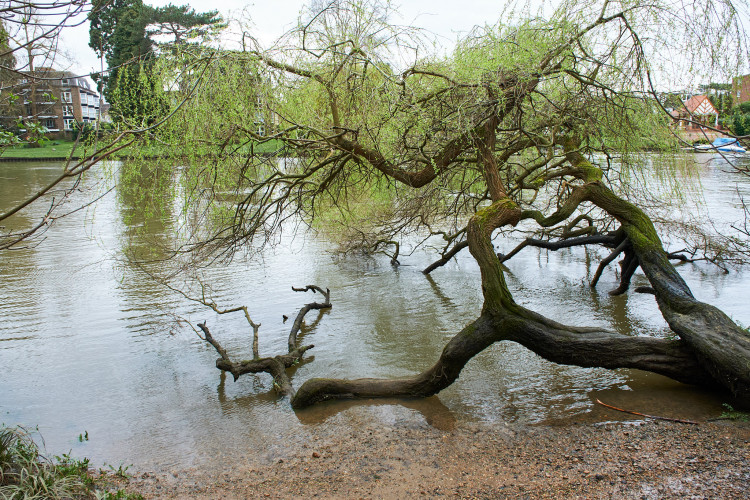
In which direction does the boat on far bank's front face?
to the viewer's left

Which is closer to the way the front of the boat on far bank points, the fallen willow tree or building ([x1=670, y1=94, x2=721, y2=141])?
the fallen willow tree

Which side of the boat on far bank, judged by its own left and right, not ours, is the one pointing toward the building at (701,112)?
right

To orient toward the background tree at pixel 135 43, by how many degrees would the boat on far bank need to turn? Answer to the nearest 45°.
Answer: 0° — it already faces it

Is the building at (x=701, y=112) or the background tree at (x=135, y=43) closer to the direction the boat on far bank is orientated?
the background tree
